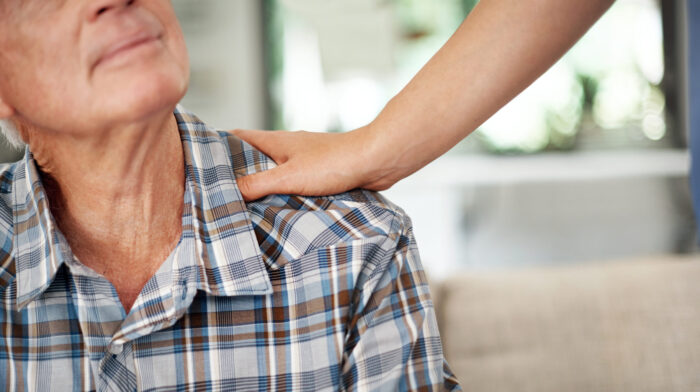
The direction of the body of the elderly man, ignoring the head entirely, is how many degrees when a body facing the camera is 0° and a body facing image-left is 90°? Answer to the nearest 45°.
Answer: approximately 0°

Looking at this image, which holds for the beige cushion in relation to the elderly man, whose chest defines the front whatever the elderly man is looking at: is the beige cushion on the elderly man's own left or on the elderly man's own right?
on the elderly man's own left
